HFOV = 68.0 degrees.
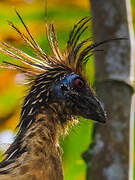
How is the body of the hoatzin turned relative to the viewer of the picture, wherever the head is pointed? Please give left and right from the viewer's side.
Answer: facing to the right of the viewer
